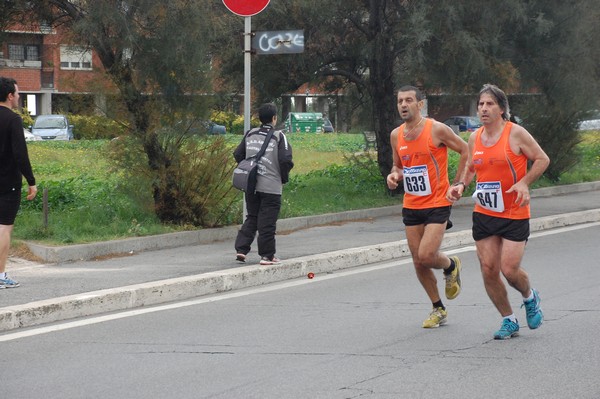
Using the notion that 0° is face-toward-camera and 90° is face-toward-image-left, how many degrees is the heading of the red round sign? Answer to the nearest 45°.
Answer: approximately 0°

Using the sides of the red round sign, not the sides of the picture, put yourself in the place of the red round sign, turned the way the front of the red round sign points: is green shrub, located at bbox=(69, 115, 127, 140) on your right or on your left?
on your right

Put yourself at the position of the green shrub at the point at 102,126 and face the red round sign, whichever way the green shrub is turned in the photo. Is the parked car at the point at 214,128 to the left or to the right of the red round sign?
left

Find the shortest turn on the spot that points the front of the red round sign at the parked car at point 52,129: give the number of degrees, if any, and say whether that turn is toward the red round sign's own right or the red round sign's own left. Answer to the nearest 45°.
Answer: approximately 180°

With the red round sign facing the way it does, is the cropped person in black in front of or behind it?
in front

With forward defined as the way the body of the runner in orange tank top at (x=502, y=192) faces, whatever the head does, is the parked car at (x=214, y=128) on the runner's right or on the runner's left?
on the runner's right

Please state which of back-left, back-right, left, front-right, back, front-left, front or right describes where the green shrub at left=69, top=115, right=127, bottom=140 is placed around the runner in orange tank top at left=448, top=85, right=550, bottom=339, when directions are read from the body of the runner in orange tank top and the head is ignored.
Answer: right

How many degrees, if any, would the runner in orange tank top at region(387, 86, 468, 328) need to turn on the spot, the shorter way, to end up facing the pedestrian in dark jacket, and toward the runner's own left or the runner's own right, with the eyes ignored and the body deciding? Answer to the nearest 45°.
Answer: approximately 90° to the runner's own right

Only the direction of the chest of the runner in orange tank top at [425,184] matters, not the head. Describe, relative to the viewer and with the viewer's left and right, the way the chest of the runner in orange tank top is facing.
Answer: facing the viewer and to the left of the viewer

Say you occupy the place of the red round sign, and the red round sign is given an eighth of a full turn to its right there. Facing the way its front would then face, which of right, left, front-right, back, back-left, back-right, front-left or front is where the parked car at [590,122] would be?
back

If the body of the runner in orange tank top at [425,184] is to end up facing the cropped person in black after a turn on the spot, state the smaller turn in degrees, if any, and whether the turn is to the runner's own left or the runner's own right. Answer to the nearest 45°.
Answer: approximately 45° to the runner's own right

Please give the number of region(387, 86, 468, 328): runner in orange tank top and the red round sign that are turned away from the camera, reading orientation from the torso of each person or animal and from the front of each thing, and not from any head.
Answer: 0
